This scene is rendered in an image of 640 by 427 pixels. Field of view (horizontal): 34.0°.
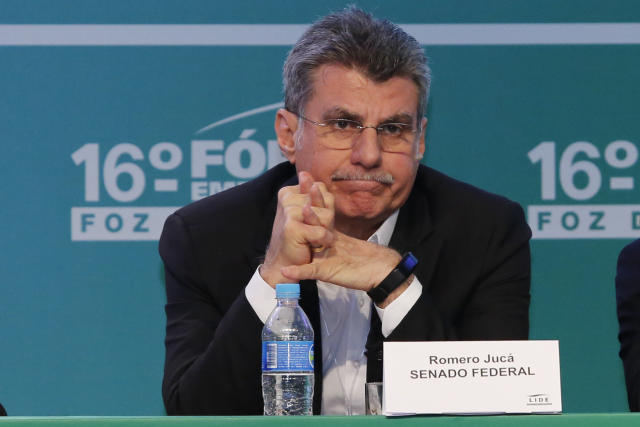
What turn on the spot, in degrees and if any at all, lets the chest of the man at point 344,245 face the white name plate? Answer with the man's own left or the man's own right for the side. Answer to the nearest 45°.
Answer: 0° — they already face it

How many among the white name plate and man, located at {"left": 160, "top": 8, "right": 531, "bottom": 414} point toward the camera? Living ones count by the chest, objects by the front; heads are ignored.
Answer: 2

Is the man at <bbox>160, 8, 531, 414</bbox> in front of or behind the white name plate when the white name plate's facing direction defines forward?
behind

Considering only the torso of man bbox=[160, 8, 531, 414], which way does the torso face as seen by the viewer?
toward the camera

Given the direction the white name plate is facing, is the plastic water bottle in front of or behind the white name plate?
behind

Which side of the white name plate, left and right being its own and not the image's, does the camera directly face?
front
